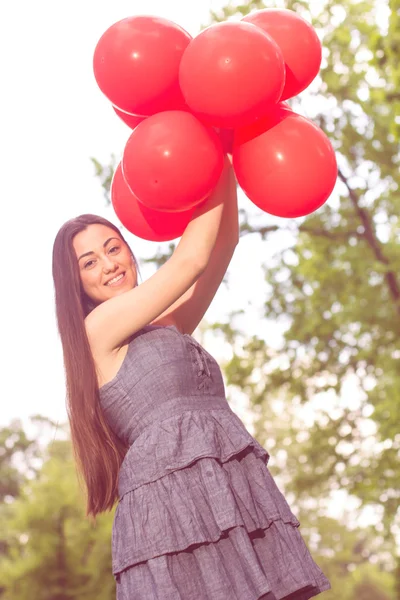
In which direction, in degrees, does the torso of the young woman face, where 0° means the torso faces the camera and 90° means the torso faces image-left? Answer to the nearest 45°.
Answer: approximately 315°

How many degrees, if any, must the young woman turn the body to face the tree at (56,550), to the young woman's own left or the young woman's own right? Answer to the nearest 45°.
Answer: approximately 135° to the young woman's own left

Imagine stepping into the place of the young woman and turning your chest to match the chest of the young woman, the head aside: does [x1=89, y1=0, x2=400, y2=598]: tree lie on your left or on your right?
on your left

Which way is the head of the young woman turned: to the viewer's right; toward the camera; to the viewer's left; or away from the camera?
toward the camera
